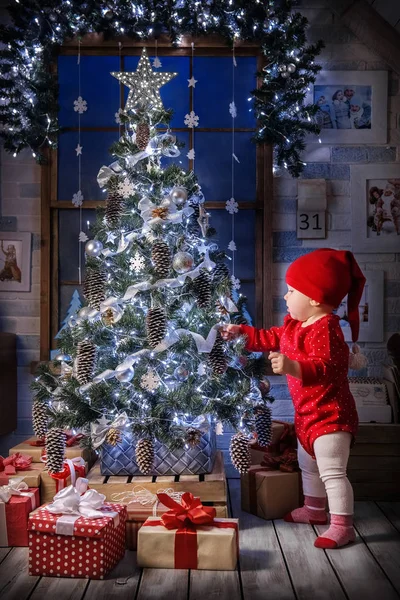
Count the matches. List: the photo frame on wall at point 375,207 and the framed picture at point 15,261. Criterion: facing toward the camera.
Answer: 2

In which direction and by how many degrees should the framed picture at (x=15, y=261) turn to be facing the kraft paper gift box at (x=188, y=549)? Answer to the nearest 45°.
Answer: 0° — it already faces it

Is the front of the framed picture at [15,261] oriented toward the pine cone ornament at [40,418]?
yes

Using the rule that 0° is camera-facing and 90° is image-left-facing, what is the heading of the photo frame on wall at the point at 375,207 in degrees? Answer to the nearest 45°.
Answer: approximately 0°

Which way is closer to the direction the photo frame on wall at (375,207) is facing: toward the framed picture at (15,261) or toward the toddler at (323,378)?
the toddler

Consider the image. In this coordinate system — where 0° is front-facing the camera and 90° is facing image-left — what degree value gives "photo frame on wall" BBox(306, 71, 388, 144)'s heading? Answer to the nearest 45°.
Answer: approximately 0°
